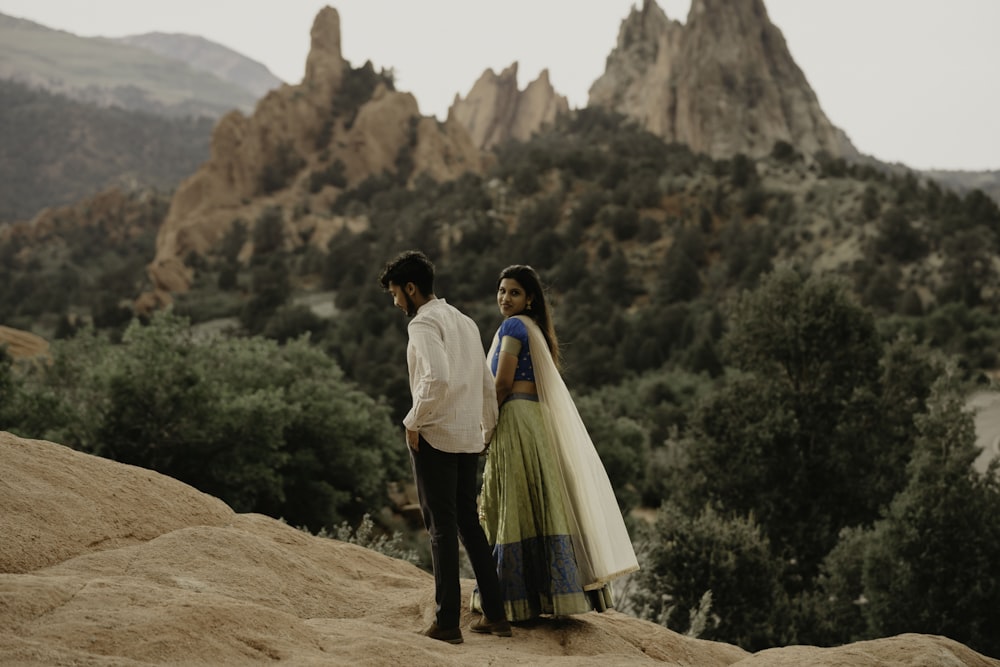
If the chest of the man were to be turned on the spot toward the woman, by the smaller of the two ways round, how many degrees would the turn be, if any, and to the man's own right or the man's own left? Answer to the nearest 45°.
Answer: approximately 90° to the man's own right

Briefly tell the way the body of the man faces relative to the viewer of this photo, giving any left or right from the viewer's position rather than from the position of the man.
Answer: facing away from the viewer and to the left of the viewer

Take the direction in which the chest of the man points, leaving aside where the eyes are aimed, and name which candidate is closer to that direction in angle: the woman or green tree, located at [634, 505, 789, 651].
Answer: the green tree

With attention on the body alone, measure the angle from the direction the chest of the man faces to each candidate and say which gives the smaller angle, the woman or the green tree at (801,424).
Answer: the green tree

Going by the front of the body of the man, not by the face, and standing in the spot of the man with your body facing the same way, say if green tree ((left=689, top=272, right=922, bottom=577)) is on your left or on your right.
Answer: on your right

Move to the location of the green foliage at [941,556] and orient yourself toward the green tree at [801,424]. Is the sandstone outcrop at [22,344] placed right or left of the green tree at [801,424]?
left
